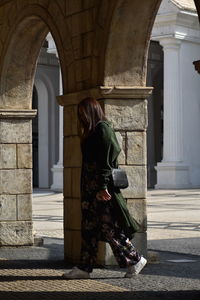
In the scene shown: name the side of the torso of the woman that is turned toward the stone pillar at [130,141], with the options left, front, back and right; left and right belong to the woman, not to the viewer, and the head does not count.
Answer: right

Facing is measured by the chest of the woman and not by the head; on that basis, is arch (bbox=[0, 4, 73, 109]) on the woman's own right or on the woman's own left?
on the woman's own right

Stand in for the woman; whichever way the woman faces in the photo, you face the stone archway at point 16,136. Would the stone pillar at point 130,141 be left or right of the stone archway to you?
right

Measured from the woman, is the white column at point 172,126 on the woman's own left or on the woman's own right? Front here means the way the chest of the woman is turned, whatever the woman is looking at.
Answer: on the woman's own right

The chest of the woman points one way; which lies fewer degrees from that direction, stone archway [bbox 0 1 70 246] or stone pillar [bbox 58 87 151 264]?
the stone archway

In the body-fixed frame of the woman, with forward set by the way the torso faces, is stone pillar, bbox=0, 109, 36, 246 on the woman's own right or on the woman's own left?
on the woman's own right

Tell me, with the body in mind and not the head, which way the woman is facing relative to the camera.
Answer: to the viewer's left
